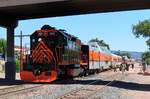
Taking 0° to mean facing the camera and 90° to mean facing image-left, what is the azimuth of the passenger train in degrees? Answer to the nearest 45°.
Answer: approximately 45°
